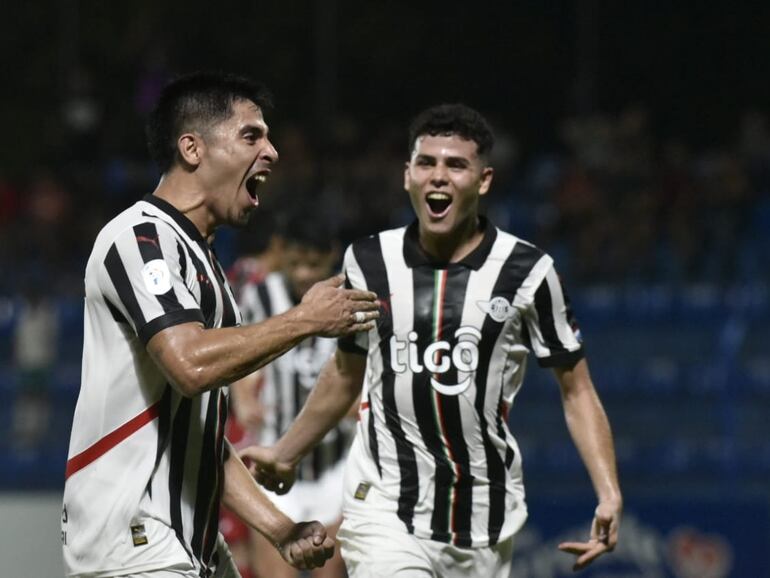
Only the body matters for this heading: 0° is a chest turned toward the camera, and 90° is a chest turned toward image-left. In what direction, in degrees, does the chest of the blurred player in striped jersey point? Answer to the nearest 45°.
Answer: approximately 315°
